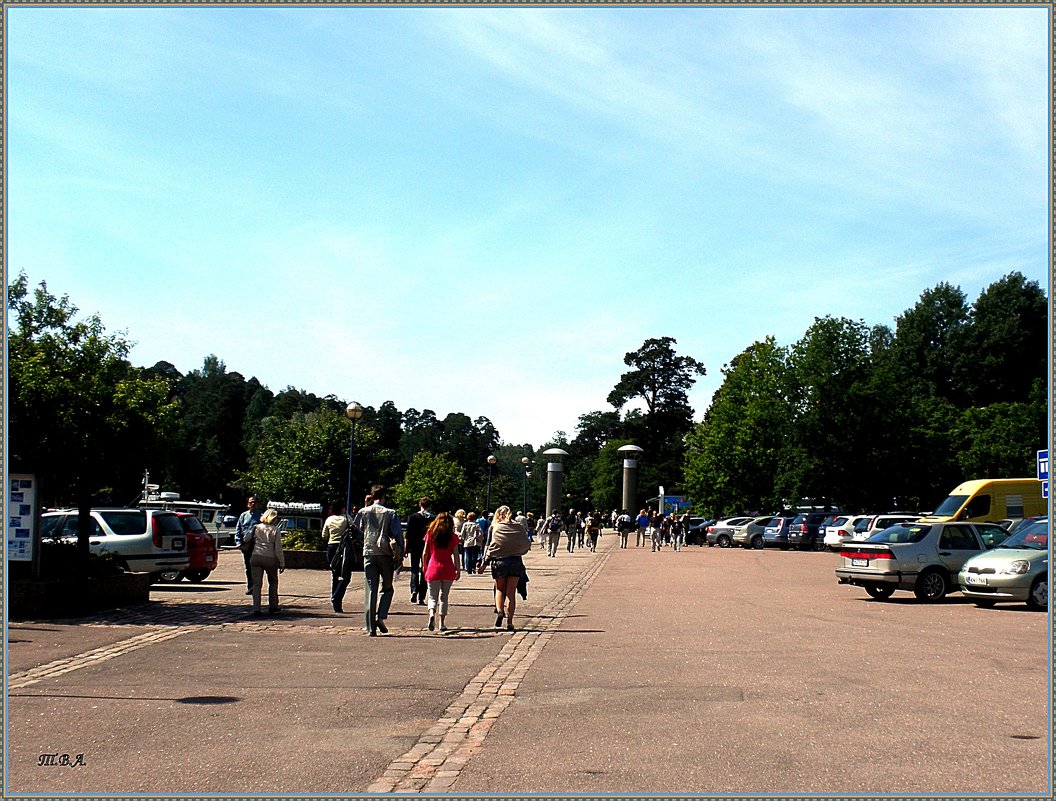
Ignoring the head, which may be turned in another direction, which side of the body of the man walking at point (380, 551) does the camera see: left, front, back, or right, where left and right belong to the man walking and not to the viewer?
back

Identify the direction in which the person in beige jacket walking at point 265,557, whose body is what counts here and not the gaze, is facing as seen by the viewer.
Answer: away from the camera

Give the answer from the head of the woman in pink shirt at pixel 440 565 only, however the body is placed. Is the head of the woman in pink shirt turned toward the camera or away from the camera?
away from the camera

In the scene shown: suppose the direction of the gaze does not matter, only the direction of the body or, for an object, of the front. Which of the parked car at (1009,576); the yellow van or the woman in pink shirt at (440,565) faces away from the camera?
the woman in pink shirt

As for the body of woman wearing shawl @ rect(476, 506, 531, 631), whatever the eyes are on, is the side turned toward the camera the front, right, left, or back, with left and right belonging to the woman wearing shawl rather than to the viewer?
back

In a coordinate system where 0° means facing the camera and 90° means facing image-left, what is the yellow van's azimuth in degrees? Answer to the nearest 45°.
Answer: approximately 45°

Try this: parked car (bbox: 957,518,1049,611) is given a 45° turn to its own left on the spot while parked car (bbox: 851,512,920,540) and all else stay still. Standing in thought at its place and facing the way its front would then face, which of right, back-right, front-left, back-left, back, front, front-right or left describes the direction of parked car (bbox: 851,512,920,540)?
back

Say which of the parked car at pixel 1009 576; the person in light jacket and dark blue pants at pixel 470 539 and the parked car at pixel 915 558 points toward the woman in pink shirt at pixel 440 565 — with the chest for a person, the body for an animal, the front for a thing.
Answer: the parked car at pixel 1009 576

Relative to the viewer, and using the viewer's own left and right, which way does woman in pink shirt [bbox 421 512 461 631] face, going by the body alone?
facing away from the viewer

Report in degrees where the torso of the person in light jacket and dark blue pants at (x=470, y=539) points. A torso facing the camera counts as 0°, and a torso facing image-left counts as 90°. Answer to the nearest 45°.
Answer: approximately 180°

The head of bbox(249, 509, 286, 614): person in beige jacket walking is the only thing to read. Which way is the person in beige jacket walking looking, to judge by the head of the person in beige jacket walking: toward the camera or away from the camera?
away from the camera
